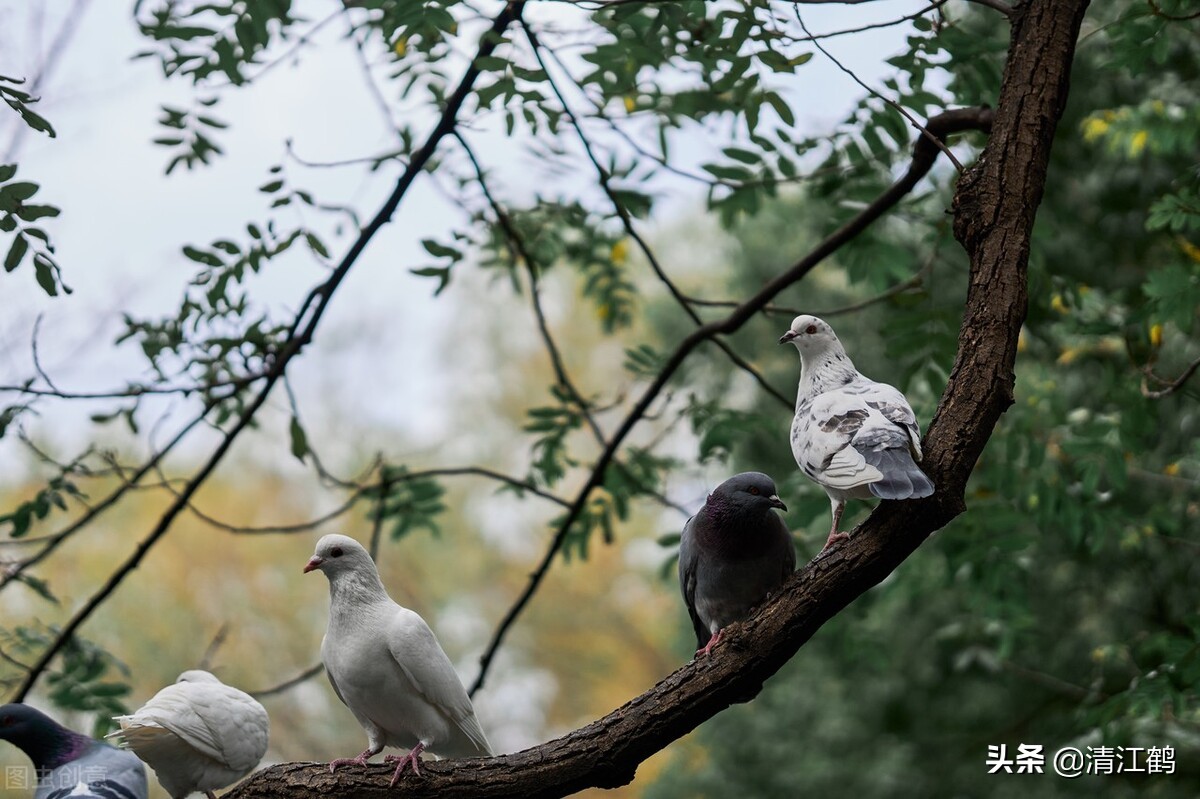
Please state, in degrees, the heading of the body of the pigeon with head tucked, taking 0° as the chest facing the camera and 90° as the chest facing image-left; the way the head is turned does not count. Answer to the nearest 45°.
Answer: approximately 270°

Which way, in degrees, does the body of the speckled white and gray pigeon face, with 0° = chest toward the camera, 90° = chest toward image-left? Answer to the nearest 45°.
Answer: approximately 135°

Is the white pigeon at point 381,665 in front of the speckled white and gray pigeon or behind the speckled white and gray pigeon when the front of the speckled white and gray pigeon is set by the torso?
in front

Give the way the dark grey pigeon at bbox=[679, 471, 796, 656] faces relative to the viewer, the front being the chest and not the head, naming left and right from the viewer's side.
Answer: facing the viewer and to the right of the viewer

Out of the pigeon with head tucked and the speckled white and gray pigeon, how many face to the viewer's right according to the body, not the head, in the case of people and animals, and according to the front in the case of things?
1

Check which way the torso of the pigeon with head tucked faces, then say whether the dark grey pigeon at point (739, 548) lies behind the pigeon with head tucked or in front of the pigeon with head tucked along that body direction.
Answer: in front

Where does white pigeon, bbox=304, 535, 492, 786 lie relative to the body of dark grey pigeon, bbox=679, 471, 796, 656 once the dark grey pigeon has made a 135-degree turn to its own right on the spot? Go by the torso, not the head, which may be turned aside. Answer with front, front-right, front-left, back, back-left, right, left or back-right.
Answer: front

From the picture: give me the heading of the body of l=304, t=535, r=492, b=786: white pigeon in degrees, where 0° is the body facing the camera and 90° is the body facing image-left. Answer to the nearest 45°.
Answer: approximately 45°

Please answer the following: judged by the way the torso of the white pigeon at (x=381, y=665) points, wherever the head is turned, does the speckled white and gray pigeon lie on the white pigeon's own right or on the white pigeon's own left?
on the white pigeon's own left
